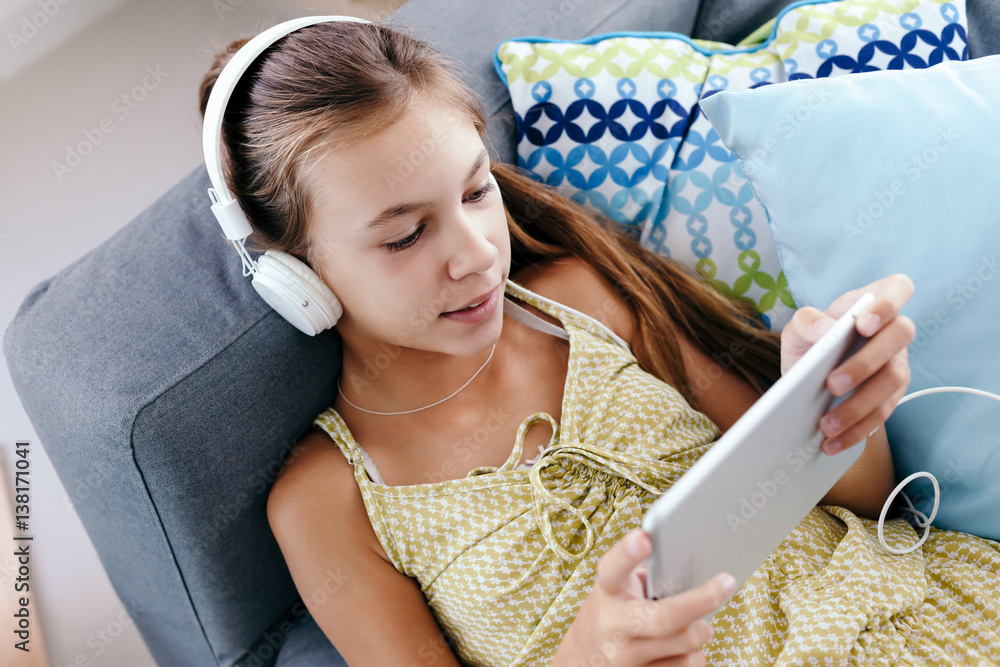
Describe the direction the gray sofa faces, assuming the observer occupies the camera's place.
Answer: facing the viewer and to the left of the viewer
